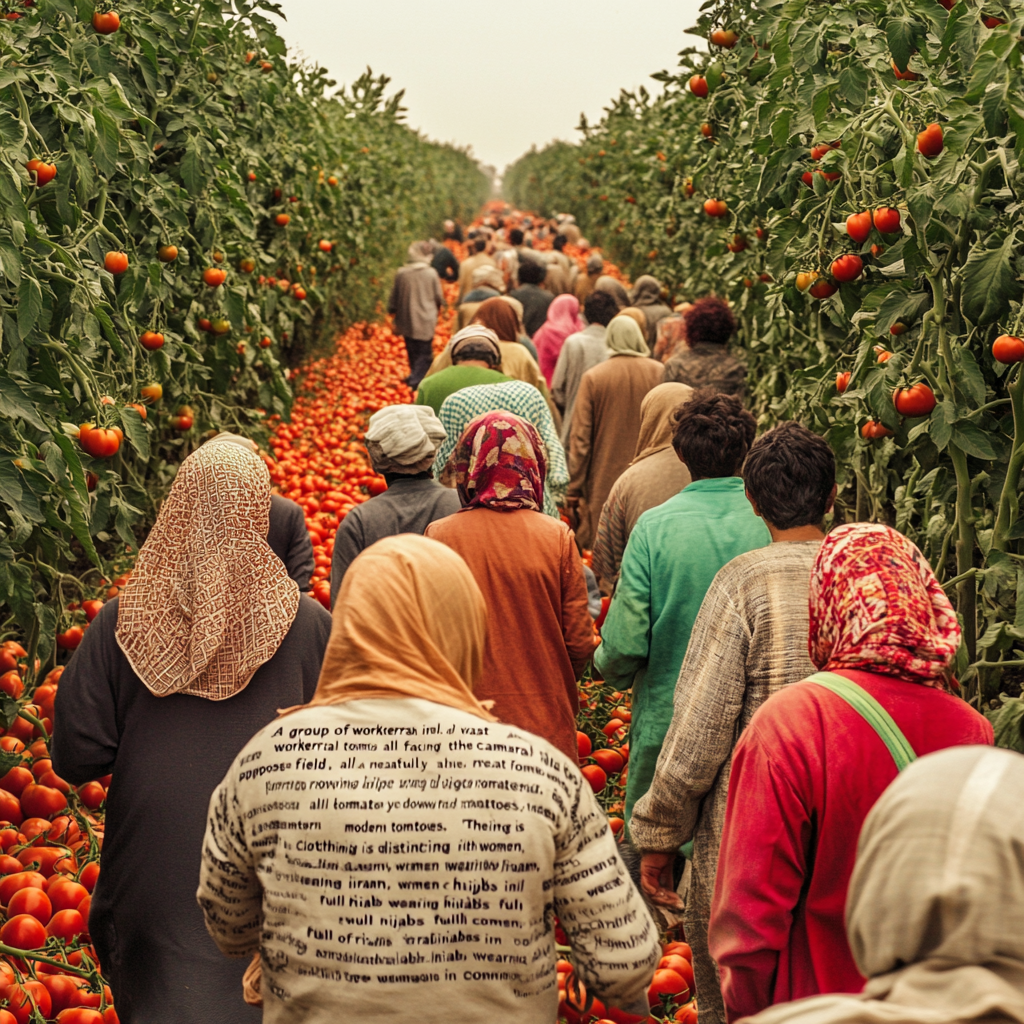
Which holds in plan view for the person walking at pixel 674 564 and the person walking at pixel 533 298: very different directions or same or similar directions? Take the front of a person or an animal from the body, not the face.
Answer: same or similar directions

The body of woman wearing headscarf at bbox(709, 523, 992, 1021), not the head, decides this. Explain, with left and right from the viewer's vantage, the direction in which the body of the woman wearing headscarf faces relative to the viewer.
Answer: facing away from the viewer

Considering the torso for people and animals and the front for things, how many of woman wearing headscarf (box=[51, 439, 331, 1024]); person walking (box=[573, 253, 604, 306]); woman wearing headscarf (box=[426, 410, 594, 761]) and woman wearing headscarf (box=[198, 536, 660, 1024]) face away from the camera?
4

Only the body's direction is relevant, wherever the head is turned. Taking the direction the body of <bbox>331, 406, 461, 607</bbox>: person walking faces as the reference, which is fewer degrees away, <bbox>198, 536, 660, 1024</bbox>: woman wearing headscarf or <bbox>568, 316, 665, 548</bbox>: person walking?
the person walking

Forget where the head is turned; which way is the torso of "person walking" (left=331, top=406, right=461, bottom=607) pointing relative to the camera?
away from the camera

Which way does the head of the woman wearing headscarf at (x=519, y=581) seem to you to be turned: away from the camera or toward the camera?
away from the camera

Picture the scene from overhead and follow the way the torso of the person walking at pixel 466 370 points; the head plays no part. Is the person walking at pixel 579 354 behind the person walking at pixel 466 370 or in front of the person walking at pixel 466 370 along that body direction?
in front

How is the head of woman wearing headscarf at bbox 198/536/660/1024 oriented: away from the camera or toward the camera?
away from the camera

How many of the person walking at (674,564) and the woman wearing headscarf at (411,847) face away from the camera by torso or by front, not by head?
2

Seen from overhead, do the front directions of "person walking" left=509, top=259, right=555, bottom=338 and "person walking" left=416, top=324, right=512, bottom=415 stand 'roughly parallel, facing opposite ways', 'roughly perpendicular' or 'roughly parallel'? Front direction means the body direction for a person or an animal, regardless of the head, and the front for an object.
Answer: roughly parallel

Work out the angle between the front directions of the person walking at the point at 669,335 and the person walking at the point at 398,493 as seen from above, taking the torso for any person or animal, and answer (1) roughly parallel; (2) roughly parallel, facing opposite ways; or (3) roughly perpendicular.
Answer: roughly parallel

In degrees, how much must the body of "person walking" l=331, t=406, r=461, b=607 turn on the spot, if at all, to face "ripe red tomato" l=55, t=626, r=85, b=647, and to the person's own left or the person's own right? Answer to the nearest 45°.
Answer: approximately 45° to the person's own left

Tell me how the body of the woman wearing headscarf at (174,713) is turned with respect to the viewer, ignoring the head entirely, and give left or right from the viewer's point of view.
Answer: facing away from the viewer

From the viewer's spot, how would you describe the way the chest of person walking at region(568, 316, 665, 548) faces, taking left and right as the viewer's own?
facing away from the viewer
